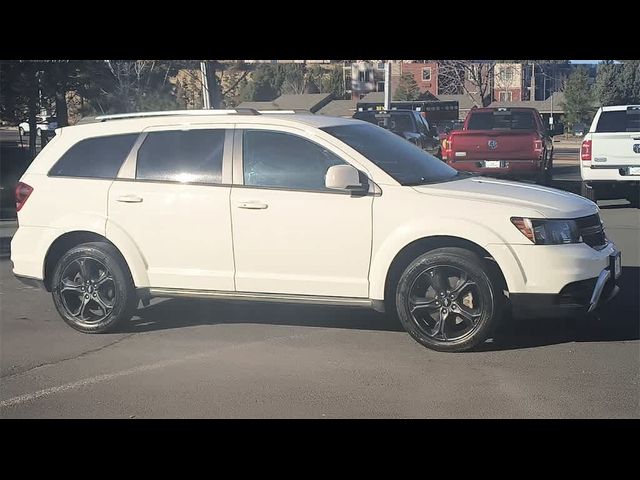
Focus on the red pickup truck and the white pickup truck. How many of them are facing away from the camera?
2

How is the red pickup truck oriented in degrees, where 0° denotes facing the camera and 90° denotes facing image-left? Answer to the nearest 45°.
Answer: approximately 180°

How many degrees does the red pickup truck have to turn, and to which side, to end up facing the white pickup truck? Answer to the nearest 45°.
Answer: approximately 135° to its right

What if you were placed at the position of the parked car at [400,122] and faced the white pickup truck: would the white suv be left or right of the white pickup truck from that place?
right

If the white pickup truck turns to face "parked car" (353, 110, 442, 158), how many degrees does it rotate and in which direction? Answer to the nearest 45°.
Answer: approximately 45° to its left

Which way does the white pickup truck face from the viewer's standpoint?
away from the camera

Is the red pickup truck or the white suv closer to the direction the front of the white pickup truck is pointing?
the red pickup truck

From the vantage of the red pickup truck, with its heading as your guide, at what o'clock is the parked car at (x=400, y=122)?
The parked car is roughly at 11 o'clock from the red pickup truck.

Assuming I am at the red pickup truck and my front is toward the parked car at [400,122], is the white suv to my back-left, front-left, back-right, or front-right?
back-left

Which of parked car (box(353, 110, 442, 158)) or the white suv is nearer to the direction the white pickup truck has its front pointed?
the parked car

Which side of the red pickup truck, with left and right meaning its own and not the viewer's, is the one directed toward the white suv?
back
